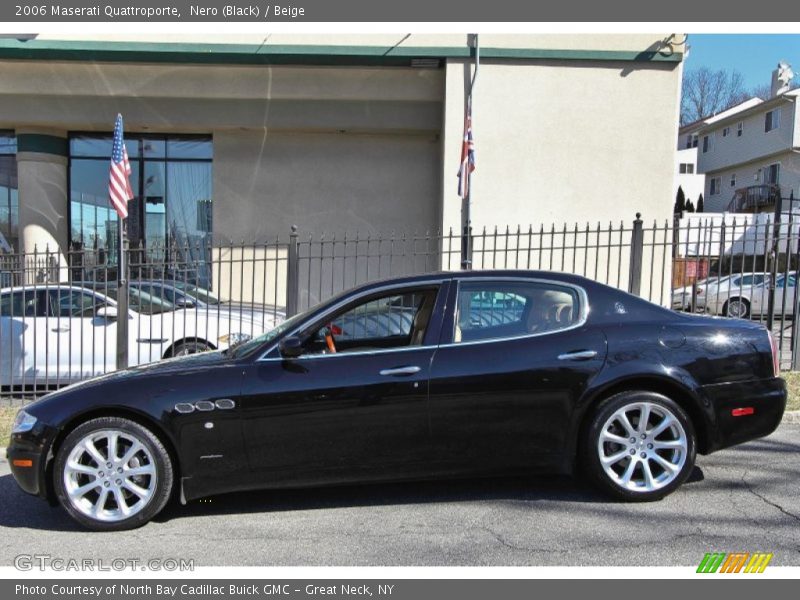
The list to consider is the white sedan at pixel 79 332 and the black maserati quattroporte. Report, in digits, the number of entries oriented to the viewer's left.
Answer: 1

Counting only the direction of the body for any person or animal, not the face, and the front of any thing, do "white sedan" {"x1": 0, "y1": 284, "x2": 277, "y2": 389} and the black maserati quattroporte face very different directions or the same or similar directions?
very different directions

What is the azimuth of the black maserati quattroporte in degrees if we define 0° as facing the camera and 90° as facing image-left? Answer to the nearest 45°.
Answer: approximately 90°

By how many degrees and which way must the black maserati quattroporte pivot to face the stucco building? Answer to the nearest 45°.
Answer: approximately 90° to its right

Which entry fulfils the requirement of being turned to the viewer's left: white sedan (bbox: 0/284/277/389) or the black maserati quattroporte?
the black maserati quattroporte

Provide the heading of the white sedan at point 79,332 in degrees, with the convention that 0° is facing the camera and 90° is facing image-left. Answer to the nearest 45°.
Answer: approximately 270°

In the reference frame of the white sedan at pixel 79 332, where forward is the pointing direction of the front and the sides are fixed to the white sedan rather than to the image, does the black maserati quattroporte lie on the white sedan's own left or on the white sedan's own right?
on the white sedan's own right

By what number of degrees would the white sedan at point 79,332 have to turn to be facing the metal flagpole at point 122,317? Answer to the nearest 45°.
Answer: approximately 45° to its right

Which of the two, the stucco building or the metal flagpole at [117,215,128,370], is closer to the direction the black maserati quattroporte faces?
the metal flagpole
